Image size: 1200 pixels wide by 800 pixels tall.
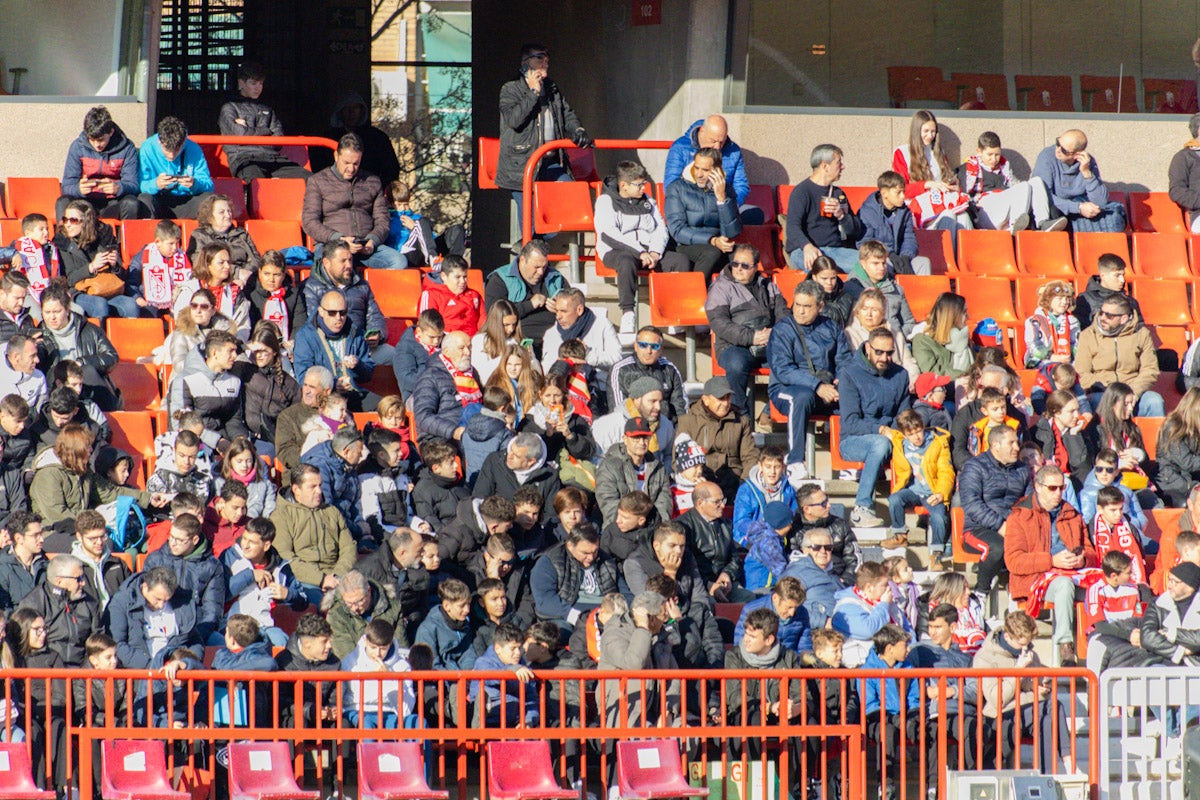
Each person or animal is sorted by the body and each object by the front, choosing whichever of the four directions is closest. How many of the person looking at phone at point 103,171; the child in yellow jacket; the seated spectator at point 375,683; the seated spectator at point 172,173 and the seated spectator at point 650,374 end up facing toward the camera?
5

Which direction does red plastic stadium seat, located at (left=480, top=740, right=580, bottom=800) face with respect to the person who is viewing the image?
facing the viewer and to the right of the viewer

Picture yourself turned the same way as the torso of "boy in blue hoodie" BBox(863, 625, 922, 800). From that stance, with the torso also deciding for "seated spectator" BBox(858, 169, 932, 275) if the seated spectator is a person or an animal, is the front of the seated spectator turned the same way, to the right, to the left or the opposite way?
the same way

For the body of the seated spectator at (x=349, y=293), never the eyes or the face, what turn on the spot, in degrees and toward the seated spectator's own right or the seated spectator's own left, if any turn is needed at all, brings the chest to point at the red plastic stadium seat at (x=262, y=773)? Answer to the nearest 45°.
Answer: approximately 45° to the seated spectator's own right

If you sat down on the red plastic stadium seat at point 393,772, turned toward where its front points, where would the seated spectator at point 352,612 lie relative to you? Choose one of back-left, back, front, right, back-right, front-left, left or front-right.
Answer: back-left

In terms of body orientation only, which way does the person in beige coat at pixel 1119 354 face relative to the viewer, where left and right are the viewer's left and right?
facing the viewer

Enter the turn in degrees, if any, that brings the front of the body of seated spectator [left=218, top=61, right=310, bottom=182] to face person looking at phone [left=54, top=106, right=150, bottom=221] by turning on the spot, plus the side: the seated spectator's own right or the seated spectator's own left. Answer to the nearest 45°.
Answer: approximately 90° to the seated spectator's own right

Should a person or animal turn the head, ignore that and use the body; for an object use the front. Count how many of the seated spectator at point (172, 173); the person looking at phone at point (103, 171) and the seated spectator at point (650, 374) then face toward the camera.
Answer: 3

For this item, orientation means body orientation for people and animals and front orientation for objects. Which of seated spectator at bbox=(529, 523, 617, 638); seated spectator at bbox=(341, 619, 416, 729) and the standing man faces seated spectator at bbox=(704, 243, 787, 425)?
the standing man

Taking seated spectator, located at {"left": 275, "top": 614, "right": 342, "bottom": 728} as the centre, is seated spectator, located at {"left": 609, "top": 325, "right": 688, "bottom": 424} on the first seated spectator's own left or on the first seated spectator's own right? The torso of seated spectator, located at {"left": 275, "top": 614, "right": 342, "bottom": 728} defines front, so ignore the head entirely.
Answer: on the first seated spectator's own left

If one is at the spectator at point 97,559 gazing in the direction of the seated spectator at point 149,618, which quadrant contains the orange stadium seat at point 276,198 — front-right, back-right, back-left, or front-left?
back-left

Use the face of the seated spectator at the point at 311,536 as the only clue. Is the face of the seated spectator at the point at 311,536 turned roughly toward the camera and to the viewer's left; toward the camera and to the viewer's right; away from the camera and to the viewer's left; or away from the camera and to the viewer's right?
toward the camera and to the viewer's right

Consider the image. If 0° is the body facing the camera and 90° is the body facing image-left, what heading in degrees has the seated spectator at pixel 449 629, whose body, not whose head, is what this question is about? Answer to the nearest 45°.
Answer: approximately 315°

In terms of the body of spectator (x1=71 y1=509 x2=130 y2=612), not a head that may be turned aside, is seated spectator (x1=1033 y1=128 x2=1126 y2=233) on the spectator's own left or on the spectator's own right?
on the spectator's own left

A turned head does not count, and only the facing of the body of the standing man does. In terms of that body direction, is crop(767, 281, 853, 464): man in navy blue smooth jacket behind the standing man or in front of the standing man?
in front

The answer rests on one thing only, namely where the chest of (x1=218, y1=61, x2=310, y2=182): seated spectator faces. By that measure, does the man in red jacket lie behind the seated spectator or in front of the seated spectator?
in front

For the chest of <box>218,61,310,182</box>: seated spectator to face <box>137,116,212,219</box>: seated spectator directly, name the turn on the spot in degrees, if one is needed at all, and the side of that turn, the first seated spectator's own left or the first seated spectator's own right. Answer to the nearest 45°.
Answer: approximately 90° to the first seated spectator's own right

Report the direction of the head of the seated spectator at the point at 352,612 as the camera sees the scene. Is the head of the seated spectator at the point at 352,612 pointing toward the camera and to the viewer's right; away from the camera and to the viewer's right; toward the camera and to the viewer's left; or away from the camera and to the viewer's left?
toward the camera and to the viewer's left

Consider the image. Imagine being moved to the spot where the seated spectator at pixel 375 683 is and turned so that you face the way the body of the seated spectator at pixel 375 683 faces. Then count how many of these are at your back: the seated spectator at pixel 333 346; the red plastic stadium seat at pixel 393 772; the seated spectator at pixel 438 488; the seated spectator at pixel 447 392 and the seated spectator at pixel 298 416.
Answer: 4

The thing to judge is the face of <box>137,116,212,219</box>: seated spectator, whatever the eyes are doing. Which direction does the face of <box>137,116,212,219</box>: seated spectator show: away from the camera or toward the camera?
toward the camera

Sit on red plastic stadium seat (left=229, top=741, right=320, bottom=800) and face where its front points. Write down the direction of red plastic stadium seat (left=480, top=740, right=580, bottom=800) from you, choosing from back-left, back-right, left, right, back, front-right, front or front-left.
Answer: front-left

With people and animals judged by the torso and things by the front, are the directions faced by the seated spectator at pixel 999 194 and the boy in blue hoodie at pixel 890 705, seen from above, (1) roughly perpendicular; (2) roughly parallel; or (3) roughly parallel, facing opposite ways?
roughly parallel
